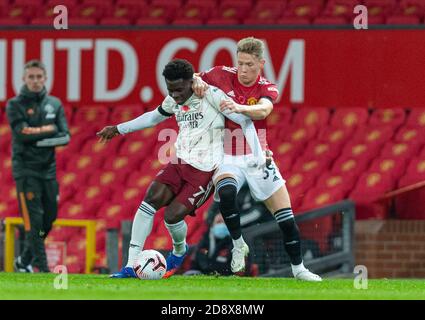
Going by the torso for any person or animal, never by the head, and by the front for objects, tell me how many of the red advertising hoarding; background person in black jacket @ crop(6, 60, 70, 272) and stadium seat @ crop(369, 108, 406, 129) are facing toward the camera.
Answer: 3

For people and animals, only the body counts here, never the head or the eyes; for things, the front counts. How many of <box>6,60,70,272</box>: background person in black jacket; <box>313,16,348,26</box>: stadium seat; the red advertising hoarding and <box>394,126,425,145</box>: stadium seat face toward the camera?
4

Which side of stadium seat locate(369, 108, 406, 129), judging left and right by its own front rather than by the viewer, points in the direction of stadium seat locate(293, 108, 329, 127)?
right

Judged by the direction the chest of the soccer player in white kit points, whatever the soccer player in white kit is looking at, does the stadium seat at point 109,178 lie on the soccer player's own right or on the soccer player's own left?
on the soccer player's own right

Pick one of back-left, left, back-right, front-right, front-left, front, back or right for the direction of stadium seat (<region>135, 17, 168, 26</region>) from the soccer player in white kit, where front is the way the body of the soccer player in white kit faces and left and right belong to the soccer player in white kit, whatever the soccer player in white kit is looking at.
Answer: back-right

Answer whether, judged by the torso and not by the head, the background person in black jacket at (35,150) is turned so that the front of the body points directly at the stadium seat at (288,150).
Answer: no

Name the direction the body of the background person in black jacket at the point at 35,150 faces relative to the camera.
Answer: toward the camera

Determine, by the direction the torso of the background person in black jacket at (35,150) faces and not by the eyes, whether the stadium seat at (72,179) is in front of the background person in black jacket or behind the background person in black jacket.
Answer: behind

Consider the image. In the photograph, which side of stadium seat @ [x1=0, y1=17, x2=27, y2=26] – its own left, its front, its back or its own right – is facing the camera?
front

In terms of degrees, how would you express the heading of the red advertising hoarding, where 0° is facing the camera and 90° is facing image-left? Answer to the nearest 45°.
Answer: approximately 0°

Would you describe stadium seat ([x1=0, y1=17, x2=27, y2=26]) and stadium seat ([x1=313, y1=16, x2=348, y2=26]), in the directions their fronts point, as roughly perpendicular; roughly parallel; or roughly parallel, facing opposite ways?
roughly parallel

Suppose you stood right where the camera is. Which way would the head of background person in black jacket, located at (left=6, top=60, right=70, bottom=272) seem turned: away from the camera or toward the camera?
toward the camera

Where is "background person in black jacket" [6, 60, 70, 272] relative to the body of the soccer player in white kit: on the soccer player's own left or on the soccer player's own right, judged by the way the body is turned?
on the soccer player's own right

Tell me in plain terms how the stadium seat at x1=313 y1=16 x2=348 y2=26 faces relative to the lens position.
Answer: facing the viewer

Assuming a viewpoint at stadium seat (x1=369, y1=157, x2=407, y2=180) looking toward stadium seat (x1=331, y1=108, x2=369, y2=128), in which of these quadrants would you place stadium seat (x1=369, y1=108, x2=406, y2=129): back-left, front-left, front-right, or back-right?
front-right

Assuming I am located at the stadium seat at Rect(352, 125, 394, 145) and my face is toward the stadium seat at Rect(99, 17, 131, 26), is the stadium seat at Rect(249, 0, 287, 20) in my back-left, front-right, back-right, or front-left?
front-right

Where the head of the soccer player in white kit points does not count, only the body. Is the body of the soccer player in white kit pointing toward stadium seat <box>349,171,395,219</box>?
no
